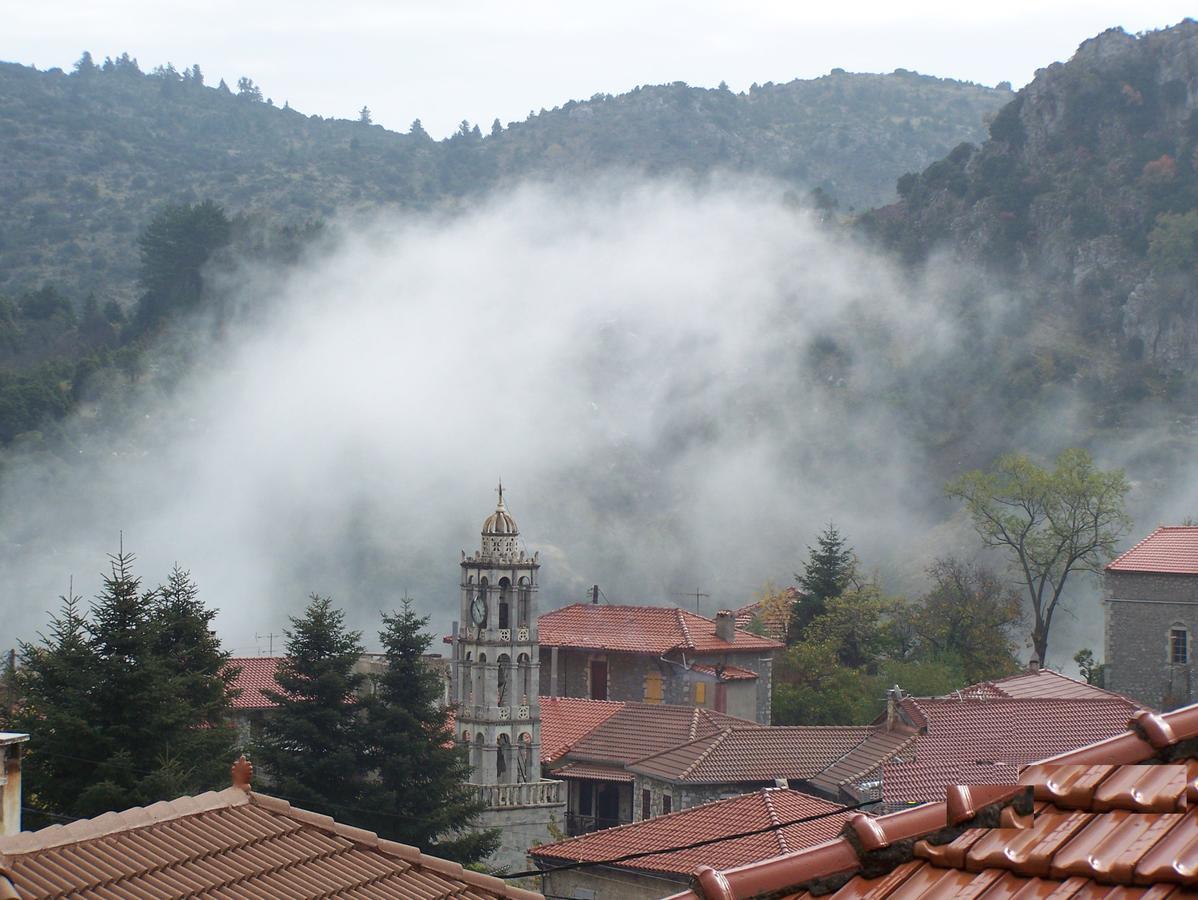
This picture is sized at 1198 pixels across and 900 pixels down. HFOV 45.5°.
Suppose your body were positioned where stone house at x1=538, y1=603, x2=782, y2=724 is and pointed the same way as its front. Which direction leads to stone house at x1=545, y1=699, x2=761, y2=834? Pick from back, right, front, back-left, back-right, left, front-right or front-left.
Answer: front

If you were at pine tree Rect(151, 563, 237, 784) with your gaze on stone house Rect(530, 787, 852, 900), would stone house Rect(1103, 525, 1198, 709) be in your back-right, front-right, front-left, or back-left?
front-left

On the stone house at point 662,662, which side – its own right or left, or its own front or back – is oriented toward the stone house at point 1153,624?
left

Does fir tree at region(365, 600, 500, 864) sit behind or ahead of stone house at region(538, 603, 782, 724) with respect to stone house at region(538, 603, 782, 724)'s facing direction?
ahead

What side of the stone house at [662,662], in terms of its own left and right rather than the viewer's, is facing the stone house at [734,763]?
front

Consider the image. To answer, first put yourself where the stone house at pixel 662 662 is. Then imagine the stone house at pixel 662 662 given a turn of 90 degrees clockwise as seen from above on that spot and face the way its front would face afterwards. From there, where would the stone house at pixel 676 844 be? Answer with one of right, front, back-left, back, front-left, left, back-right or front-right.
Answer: left

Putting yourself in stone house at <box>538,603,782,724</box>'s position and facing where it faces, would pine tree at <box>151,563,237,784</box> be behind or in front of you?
in front

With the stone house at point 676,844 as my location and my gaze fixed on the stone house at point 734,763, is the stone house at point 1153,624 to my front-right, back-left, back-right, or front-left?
front-right

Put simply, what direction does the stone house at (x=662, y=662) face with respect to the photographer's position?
facing the viewer
